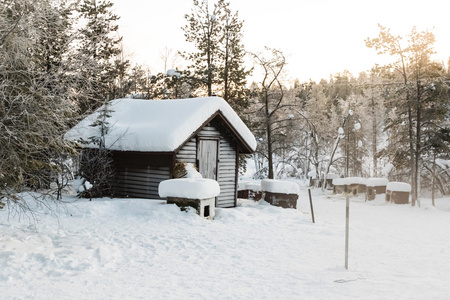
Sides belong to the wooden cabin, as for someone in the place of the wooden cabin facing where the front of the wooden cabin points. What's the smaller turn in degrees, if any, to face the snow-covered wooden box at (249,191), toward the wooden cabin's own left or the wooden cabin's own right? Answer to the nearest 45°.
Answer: approximately 90° to the wooden cabin's own left

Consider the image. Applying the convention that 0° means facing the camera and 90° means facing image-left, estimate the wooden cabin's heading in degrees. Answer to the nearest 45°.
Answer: approximately 315°

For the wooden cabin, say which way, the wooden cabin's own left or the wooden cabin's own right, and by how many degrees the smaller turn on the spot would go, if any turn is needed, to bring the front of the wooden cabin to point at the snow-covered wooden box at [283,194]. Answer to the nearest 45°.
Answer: approximately 45° to the wooden cabin's own left

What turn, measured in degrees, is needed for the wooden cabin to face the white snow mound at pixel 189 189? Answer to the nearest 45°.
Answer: approximately 45° to its right

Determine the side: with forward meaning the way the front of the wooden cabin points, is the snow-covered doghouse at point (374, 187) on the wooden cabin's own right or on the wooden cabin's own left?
on the wooden cabin's own left

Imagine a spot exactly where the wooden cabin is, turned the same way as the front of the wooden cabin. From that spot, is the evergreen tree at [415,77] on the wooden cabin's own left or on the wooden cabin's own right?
on the wooden cabin's own left
